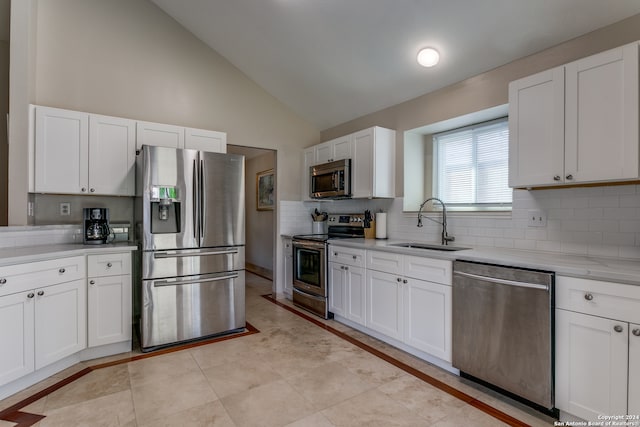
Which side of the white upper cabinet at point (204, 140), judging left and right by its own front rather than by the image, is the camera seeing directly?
front

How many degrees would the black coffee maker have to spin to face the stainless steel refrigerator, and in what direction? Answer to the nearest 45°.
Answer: approximately 45° to its left

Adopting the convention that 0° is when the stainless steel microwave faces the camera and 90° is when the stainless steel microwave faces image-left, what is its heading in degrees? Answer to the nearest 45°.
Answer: approximately 45°

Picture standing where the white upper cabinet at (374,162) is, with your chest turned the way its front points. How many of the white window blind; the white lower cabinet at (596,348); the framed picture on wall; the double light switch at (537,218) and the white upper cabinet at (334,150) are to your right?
2

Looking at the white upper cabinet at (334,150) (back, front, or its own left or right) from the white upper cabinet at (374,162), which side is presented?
left

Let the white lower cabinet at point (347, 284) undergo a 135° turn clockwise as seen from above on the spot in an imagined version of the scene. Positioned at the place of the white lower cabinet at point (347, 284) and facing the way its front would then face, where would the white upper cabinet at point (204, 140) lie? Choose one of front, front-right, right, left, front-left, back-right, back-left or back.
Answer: left

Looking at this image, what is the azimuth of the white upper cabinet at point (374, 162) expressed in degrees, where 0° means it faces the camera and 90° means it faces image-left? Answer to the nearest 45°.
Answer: approximately 45°

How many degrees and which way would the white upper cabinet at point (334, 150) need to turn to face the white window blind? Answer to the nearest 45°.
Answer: approximately 90° to its left

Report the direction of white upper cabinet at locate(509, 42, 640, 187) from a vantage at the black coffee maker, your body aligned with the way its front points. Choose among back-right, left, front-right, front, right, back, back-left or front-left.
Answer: front-left

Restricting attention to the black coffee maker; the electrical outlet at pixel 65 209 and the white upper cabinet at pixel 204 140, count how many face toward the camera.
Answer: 3

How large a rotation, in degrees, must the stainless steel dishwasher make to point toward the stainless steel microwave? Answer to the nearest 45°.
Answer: approximately 90° to its right

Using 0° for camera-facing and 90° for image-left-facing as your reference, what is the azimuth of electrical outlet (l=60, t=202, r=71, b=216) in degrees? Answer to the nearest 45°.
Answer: approximately 0°
